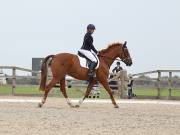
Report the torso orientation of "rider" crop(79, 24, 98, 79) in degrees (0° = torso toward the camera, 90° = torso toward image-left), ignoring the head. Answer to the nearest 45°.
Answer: approximately 270°

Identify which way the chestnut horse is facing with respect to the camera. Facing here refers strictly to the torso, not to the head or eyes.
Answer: to the viewer's right

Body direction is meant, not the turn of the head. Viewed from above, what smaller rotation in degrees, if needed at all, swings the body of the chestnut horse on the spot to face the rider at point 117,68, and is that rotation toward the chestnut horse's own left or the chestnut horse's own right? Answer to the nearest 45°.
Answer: approximately 90° to the chestnut horse's own left
